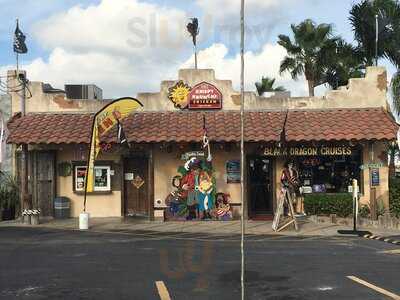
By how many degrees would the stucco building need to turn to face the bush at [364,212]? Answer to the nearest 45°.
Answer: approximately 90° to its left

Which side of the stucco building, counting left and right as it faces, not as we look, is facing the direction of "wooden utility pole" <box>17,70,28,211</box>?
right

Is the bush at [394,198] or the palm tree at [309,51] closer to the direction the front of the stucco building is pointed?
the bush

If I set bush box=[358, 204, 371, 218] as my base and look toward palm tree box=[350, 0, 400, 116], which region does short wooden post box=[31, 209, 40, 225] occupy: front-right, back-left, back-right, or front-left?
back-left

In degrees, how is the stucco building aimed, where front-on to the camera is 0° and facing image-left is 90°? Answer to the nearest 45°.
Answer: approximately 0°

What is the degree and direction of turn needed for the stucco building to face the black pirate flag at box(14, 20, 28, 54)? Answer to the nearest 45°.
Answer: approximately 90° to its right

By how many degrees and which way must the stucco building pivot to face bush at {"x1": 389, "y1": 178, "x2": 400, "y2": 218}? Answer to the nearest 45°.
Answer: approximately 90° to its left

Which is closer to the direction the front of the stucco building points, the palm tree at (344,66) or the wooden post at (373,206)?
the wooden post

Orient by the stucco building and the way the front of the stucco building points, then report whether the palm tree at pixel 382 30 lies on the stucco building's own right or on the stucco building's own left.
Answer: on the stucco building's own left

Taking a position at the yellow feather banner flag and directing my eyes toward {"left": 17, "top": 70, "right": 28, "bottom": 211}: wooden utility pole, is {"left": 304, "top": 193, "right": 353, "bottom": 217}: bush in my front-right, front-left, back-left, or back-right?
back-right
